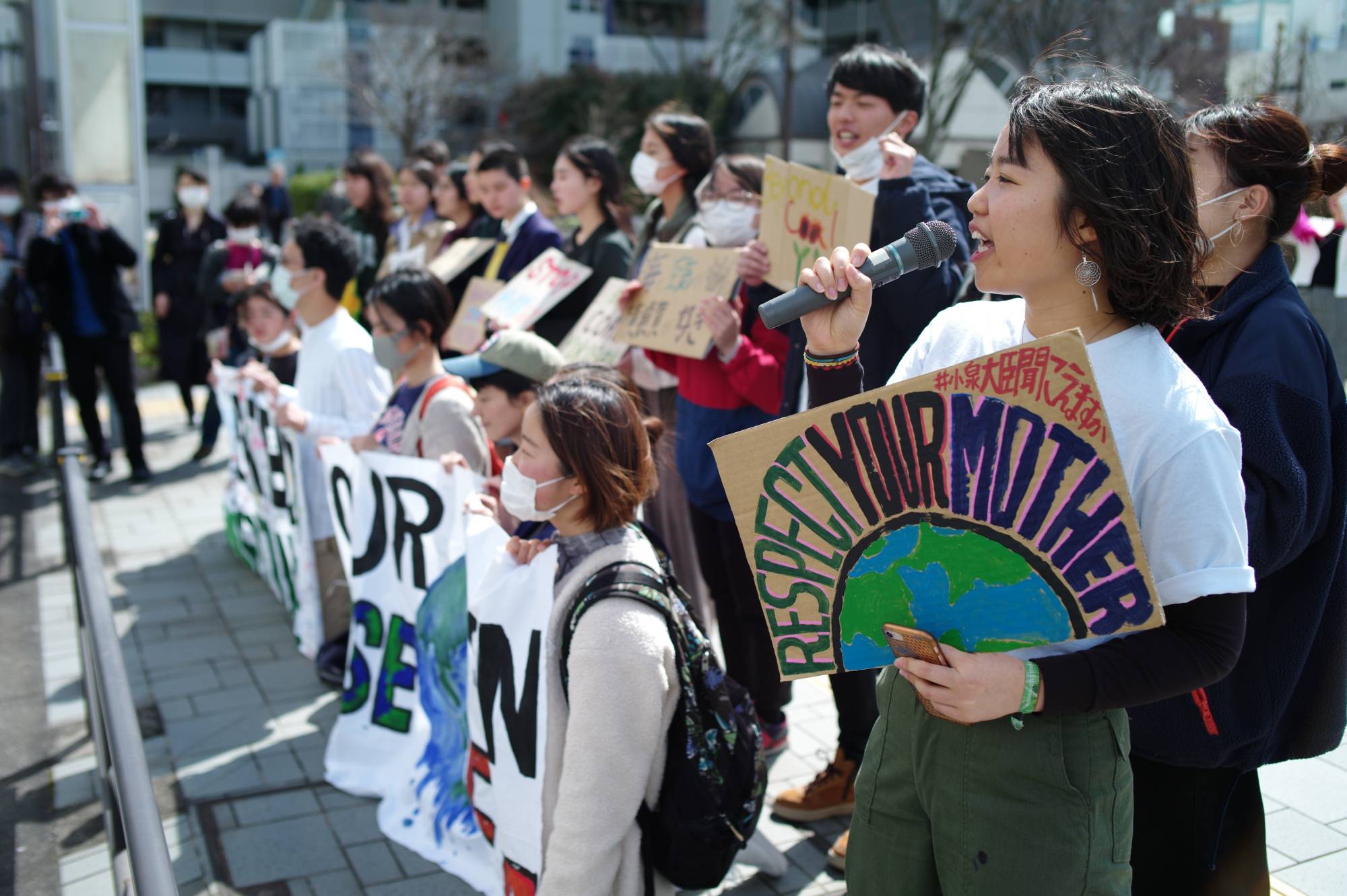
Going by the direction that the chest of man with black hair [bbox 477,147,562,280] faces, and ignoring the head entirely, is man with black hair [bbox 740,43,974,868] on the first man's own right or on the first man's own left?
on the first man's own left

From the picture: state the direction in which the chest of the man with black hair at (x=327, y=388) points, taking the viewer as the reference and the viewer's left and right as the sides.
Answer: facing to the left of the viewer

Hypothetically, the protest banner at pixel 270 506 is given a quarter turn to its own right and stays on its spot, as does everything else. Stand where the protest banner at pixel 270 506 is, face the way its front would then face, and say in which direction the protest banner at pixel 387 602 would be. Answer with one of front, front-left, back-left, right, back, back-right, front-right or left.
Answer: back-left

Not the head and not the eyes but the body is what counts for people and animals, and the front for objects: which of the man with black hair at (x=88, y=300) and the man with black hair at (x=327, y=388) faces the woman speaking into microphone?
the man with black hair at (x=88, y=300)

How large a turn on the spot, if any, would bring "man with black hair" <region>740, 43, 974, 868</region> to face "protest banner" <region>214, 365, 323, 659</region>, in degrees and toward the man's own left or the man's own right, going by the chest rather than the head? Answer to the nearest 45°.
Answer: approximately 90° to the man's own right

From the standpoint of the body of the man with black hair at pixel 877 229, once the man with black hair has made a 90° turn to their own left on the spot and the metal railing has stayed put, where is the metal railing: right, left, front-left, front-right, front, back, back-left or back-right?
right

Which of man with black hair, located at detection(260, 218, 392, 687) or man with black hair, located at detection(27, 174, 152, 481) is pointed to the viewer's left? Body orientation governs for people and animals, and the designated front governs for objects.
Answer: man with black hair, located at detection(260, 218, 392, 687)

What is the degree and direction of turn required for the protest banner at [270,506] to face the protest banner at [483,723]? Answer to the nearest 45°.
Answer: approximately 45° to its left

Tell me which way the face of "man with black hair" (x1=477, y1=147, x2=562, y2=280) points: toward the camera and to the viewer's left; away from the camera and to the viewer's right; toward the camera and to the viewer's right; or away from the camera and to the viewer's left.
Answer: toward the camera and to the viewer's left

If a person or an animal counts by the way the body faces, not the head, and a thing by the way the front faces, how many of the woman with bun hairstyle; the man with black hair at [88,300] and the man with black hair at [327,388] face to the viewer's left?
2

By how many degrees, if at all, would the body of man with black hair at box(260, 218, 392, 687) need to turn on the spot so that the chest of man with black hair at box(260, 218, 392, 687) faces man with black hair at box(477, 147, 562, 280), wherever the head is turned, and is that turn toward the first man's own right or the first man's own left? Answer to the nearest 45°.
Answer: approximately 135° to the first man's own right

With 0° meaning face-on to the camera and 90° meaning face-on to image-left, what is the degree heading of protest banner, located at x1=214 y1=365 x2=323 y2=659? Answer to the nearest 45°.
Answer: approximately 45°

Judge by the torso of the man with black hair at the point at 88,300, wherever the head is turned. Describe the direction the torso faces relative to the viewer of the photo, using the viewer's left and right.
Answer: facing the viewer

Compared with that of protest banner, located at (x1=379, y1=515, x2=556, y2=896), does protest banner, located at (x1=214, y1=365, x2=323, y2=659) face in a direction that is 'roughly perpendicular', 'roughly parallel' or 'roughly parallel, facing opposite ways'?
roughly parallel

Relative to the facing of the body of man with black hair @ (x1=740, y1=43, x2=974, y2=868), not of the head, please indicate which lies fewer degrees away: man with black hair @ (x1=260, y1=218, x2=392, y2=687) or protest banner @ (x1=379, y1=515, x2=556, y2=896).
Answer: the protest banner

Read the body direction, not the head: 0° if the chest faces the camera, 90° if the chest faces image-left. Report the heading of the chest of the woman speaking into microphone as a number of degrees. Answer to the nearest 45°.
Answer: approximately 45°
